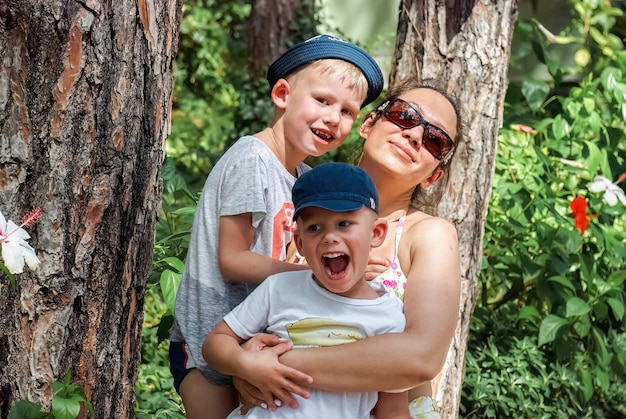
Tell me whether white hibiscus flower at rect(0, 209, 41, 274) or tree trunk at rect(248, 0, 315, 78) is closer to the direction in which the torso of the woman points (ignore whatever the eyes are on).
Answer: the white hibiscus flower

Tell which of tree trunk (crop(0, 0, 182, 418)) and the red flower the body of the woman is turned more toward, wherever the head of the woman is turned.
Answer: the tree trunk

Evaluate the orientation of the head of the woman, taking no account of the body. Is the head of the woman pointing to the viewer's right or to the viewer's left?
to the viewer's left

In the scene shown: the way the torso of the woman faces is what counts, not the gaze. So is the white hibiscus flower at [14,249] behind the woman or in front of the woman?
in front

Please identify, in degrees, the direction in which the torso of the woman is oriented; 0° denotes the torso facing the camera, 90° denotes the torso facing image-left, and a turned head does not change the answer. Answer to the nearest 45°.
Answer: approximately 45°

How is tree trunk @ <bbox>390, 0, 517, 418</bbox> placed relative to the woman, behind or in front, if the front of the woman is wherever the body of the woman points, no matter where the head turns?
behind
